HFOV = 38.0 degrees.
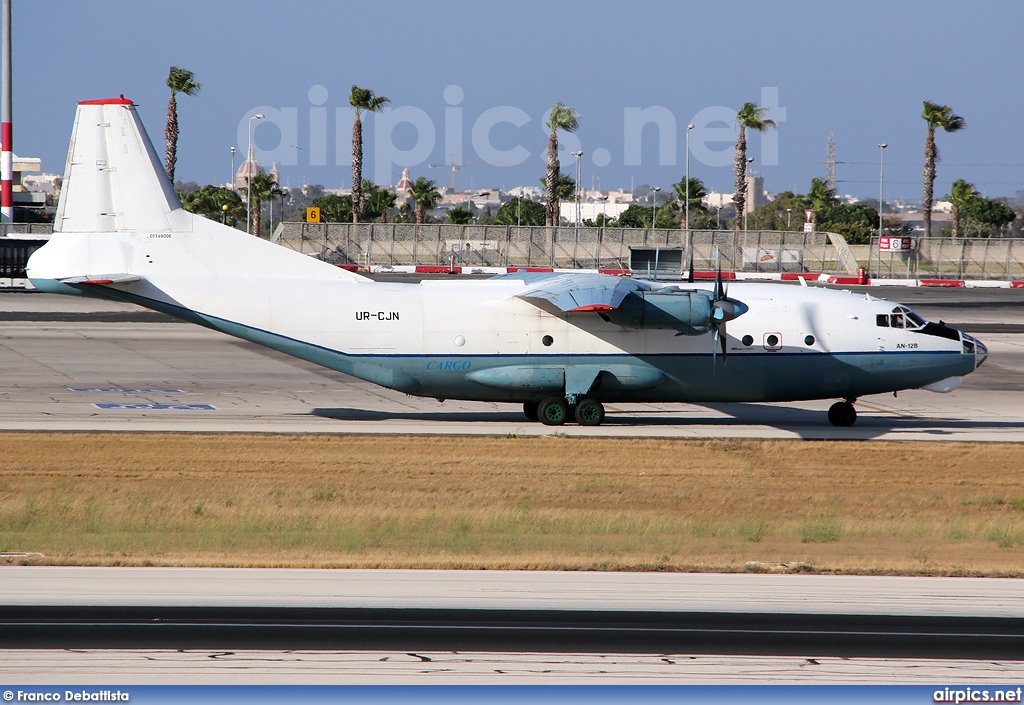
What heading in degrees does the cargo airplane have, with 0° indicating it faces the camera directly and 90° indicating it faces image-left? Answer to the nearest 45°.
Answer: approximately 270°
